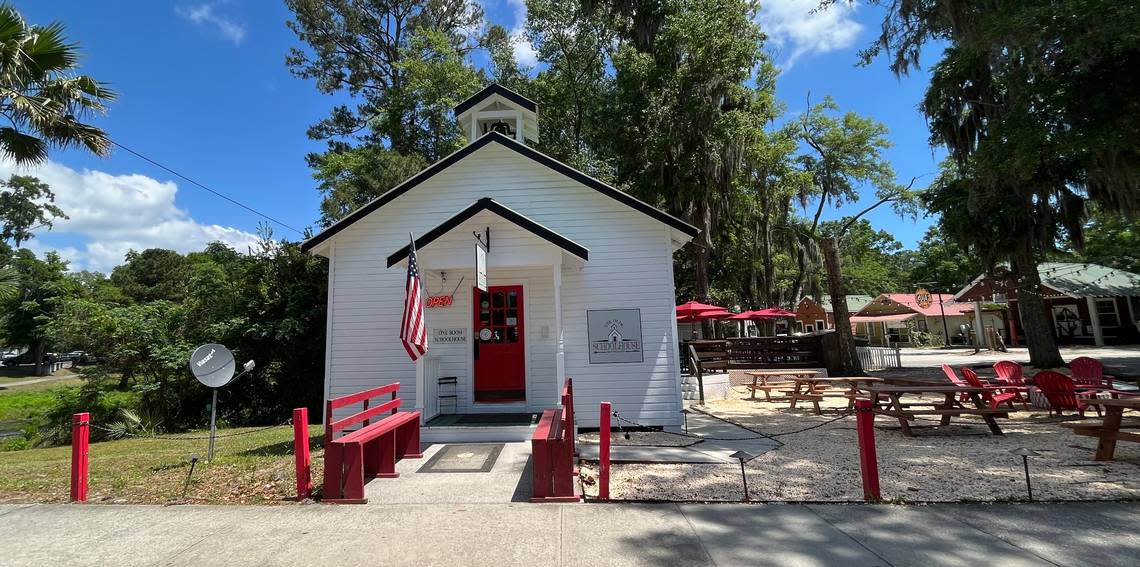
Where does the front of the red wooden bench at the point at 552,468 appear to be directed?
to the viewer's left

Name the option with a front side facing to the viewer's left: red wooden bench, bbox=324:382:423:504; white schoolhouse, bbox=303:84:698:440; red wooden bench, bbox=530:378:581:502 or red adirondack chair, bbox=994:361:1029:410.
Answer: red wooden bench, bbox=530:378:581:502

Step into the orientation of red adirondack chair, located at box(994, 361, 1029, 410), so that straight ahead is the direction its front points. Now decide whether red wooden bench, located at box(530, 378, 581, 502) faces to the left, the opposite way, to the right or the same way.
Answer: to the right

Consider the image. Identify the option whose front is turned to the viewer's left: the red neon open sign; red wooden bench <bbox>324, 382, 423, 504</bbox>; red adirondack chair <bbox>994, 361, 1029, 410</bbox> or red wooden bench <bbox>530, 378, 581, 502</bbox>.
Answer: red wooden bench <bbox>530, 378, 581, 502</bbox>

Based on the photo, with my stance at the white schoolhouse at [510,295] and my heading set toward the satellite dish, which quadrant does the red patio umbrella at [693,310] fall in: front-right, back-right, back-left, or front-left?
back-right

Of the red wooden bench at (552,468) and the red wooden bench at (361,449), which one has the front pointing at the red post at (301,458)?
the red wooden bench at (552,468)

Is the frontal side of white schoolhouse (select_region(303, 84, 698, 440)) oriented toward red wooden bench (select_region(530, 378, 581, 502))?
yes

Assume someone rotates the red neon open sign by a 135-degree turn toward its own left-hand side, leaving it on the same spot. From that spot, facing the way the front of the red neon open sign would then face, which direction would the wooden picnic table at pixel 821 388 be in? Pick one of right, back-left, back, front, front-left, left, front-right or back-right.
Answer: front-right

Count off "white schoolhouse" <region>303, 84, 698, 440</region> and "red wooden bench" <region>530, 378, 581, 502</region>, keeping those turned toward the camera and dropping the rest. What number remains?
1
